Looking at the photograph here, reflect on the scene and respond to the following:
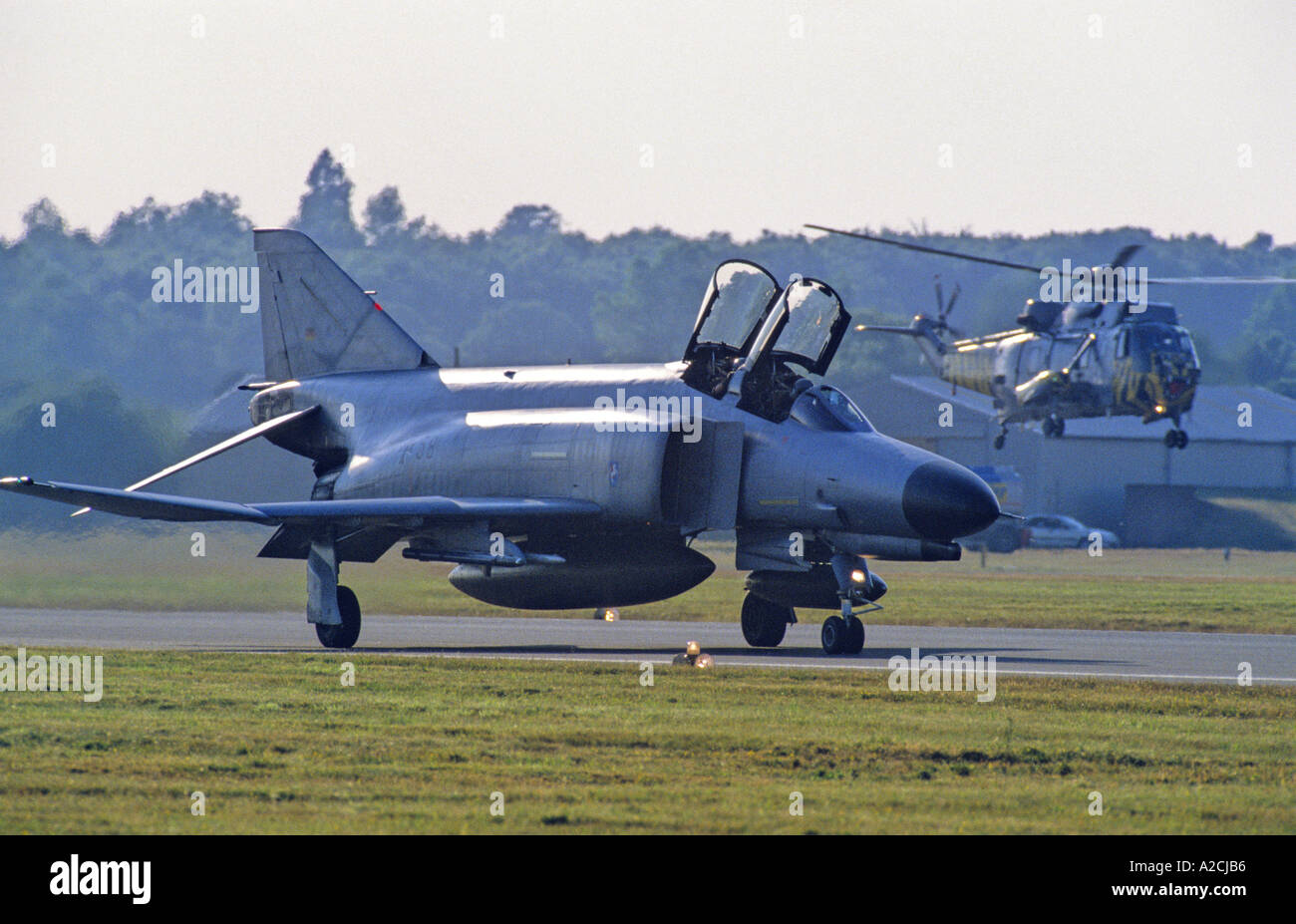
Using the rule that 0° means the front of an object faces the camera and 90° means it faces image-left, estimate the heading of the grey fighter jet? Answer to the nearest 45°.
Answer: approximately 315°
